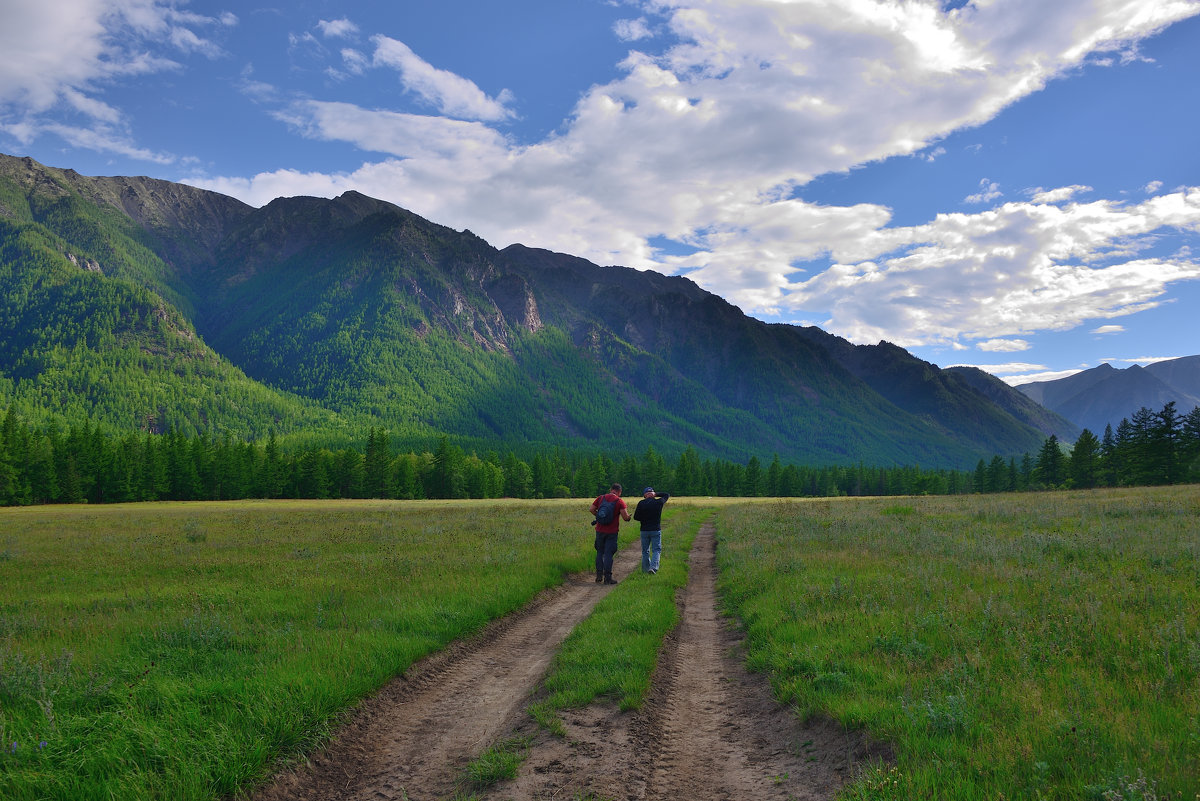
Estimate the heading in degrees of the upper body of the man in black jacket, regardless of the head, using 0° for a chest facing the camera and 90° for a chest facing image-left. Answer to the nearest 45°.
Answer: approximately 180°

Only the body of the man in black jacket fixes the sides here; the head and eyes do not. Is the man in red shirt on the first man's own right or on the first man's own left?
on the first man's own left
